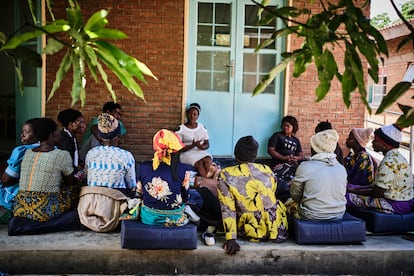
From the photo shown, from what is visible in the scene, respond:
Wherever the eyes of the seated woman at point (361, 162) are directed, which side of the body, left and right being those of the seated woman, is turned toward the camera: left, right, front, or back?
left

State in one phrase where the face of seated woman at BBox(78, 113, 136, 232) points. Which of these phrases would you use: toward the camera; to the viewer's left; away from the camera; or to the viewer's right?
away from the camera

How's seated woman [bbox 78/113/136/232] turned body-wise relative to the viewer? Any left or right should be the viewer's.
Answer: facing away from the viewer

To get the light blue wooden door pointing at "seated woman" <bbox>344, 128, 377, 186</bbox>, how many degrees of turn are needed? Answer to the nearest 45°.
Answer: approximately 45° to its left

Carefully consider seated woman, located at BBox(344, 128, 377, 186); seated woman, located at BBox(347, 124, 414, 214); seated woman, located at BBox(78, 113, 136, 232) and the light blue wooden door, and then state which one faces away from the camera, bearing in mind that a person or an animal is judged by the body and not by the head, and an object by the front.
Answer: seated woman, located at BBox(78, 113, 136, 232)

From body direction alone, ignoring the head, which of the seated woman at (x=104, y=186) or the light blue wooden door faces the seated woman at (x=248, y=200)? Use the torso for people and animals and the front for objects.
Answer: the light blue wooden door

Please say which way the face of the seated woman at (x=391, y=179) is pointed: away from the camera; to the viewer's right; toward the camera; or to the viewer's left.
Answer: to the viewer's left

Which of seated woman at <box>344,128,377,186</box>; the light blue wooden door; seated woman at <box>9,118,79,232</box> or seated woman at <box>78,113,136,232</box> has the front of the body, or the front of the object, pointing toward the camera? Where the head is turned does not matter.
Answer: the light blue wooden door

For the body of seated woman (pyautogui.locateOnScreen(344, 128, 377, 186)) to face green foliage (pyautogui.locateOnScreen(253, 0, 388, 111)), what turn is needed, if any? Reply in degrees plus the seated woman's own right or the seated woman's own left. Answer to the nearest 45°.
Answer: approximately 90° to the seated woman's own left

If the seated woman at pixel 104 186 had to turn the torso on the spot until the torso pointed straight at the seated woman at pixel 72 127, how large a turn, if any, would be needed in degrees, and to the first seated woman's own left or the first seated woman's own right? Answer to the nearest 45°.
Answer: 0° — they already face them

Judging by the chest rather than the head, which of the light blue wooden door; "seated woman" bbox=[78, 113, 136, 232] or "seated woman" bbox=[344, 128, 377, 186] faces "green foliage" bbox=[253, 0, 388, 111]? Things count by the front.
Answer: the light blue wooden door

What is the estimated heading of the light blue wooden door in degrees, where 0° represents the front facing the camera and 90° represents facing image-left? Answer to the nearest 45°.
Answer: approximately 0°

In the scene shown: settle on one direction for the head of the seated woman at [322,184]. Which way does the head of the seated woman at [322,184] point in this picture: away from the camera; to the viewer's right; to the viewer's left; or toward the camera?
away from the camera

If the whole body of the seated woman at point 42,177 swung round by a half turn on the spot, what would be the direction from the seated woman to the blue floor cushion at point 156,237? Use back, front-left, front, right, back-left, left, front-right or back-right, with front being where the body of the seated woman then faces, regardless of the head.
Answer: left

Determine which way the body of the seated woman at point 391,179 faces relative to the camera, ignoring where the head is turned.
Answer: to the viewer's left
